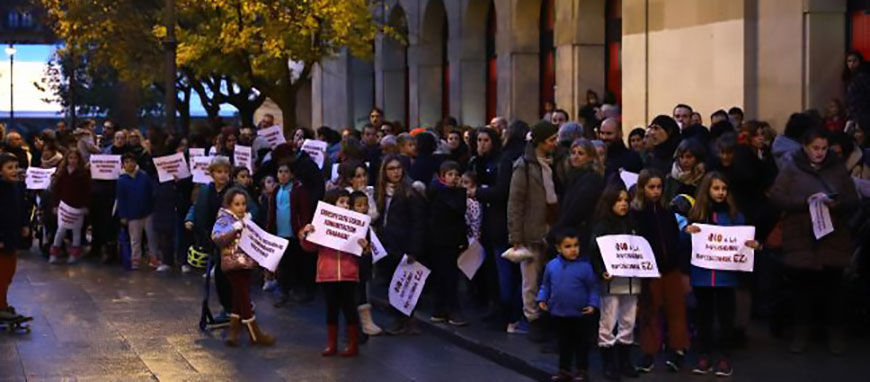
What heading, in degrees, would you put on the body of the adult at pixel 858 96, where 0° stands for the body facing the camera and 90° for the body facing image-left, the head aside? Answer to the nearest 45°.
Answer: approximately 45°

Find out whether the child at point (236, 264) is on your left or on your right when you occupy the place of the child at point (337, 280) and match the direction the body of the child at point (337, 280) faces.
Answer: on your right

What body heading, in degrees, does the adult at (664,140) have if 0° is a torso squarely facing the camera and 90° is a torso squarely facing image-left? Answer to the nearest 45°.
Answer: approximately 45°

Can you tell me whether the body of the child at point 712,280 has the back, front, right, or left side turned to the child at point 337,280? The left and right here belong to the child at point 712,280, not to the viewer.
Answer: right

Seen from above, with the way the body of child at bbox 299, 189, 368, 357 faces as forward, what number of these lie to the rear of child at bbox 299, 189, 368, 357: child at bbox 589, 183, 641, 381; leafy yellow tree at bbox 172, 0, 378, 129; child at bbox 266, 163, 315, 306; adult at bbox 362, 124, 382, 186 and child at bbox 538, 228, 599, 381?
3

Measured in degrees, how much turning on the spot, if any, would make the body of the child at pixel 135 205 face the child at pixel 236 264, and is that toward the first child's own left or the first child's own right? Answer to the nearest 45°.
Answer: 0° — they already face them

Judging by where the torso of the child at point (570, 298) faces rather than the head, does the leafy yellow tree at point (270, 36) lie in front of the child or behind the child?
behind
